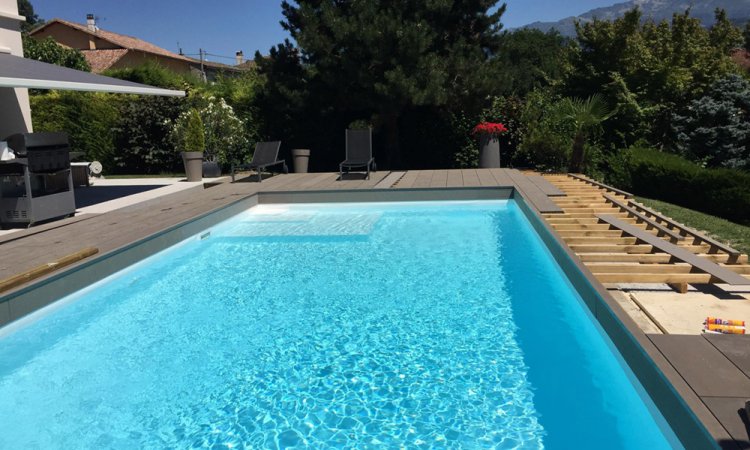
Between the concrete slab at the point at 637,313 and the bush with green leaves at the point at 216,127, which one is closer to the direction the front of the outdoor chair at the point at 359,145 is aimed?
the concrete slab

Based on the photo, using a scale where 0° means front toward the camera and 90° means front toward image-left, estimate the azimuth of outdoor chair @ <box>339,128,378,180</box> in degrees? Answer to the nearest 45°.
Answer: approximately 0°

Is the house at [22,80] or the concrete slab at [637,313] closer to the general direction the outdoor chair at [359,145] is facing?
the concrete slab

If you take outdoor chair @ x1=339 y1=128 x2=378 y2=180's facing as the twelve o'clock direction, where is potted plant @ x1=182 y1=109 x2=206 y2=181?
The potted plant is roughly at 3 o'clock from the outdoor chair.

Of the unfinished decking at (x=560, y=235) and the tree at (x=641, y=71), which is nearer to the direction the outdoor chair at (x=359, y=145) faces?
the unfinished decking
